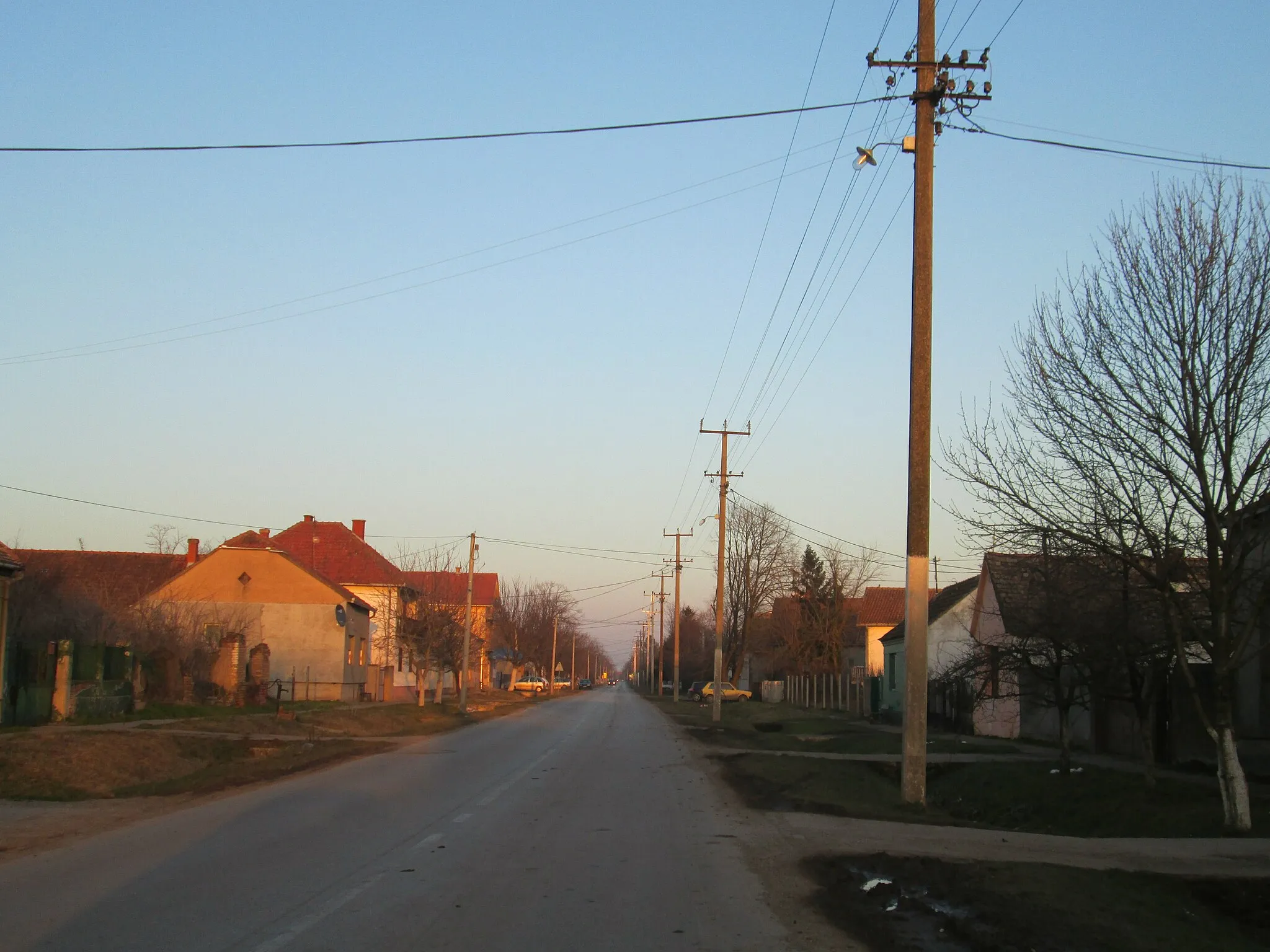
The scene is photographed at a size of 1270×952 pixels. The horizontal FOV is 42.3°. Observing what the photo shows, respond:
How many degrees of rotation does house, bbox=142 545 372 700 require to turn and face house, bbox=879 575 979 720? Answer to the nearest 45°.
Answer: approximately 45° to its right

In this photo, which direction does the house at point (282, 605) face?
to the viewer's right

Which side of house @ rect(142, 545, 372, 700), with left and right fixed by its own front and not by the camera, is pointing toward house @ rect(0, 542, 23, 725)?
right

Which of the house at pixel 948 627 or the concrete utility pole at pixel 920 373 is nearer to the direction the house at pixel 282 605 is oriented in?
the house
